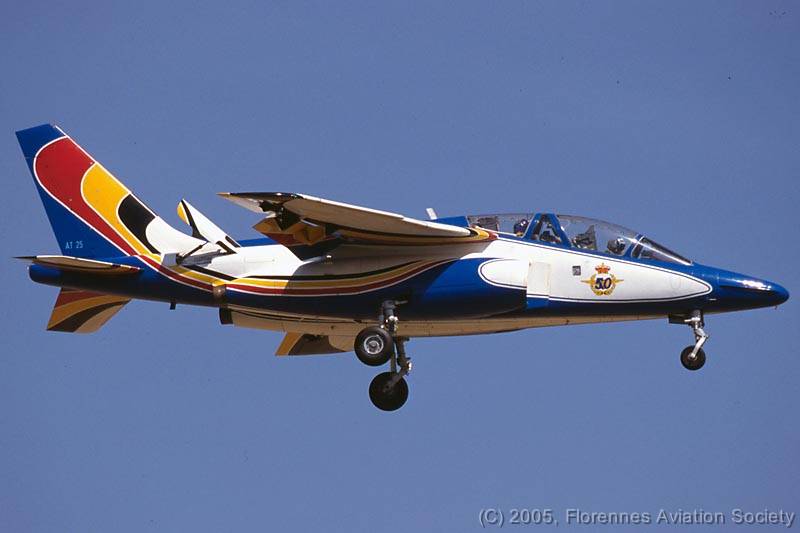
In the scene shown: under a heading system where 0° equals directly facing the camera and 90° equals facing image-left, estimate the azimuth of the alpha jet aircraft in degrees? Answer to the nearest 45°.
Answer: approximately 270°
